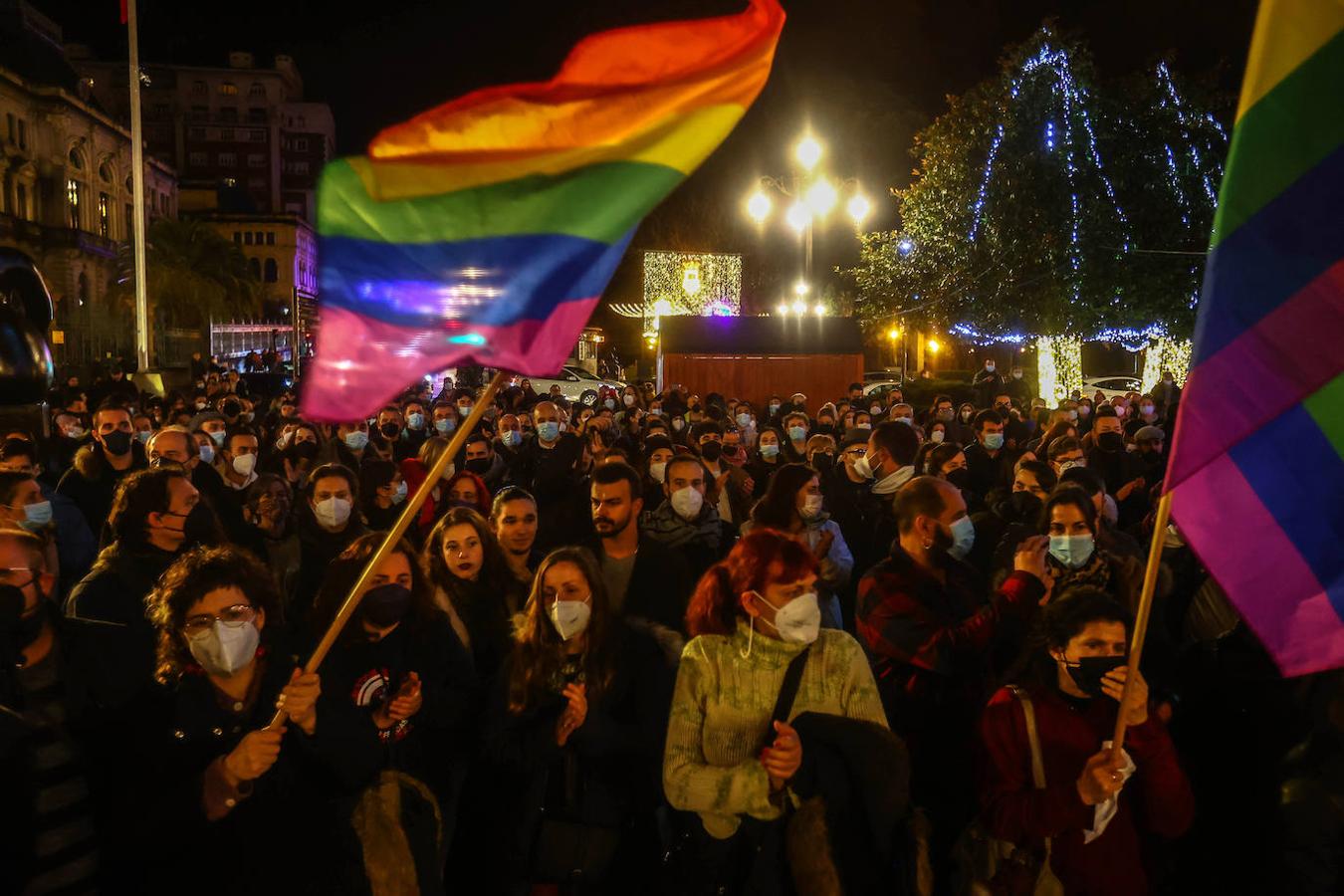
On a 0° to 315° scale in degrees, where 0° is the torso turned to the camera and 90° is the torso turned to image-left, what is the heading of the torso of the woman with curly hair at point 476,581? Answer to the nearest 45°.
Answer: approximately 0°

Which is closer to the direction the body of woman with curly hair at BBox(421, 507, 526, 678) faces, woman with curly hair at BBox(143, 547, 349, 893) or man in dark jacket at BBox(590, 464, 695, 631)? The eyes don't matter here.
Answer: the woman with curly hair

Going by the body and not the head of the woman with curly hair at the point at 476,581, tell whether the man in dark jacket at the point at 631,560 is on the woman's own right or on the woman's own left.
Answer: on the woman's own left

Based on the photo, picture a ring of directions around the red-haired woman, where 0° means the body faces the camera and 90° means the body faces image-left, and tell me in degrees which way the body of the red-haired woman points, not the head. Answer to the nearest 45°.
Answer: approximately 315°

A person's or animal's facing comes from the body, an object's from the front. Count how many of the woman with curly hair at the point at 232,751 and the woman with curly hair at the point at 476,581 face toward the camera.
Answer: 2

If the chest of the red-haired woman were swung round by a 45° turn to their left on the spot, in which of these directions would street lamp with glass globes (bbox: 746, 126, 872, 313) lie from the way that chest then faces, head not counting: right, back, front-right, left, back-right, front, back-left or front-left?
left

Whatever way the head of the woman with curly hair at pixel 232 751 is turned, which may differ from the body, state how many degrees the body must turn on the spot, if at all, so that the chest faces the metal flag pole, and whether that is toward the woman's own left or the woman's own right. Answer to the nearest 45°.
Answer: approximately 180°

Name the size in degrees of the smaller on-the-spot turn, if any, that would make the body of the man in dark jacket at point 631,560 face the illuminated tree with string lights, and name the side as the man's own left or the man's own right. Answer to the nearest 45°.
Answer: approximately 180°

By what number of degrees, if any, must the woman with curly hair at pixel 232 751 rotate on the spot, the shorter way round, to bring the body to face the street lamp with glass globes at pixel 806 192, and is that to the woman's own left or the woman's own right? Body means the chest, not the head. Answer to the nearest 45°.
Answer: approximately 135° to the woman's own left
